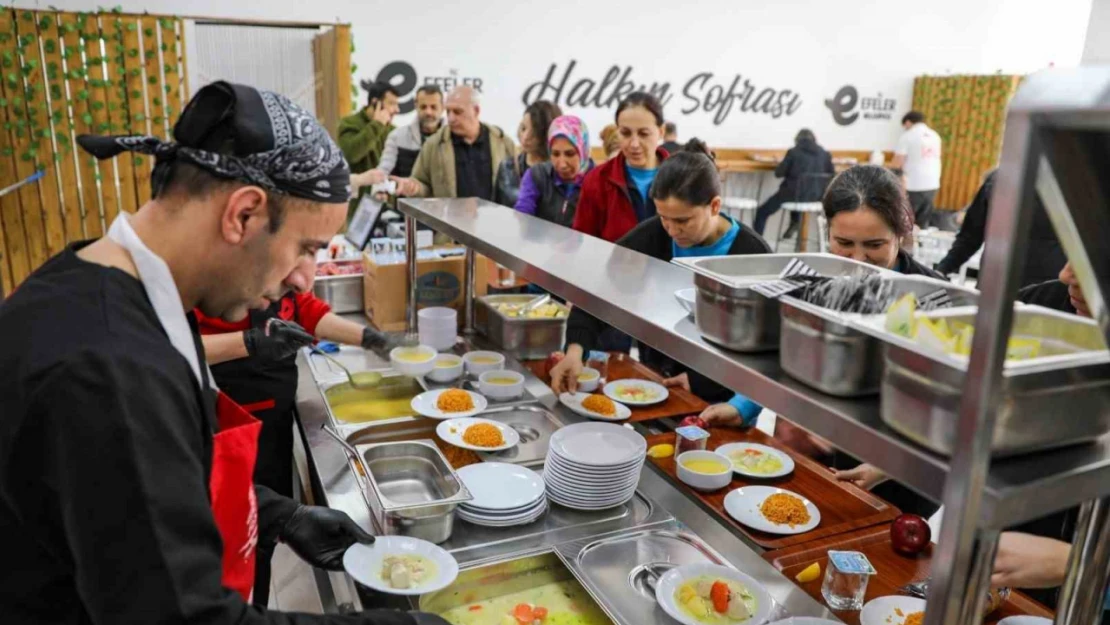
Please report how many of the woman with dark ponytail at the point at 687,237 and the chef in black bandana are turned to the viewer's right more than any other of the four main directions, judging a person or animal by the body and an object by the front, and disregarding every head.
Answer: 1

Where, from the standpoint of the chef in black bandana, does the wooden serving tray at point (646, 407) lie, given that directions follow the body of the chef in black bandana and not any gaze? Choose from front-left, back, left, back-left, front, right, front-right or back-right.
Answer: front-left

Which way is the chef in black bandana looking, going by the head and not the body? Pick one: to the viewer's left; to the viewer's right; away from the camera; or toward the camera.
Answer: to the viewer's right

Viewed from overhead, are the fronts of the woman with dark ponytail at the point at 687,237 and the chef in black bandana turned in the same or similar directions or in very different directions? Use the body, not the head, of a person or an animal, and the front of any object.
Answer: very different directions

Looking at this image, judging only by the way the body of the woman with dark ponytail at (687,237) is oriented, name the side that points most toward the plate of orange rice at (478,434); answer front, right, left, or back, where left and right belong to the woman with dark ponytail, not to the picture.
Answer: front

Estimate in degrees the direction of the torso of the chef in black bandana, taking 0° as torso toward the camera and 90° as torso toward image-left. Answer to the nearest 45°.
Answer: approximately 270°

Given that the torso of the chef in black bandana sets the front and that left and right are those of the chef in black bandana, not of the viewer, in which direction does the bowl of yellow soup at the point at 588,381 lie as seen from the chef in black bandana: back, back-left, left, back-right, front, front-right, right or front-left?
front-left

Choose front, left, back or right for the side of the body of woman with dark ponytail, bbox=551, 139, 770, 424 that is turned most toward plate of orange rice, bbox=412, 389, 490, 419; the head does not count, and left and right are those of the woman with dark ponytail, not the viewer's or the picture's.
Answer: front

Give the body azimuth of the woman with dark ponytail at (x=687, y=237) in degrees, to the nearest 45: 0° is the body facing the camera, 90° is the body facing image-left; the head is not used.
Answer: approximately 45°

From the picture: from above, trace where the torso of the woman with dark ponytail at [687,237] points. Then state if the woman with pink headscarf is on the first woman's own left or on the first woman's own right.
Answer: on the first woman's own right

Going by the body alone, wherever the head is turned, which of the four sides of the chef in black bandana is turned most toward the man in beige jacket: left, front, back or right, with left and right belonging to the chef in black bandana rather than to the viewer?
left

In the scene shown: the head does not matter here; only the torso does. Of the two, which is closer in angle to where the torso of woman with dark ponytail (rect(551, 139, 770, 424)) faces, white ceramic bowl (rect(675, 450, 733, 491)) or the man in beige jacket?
the white ceramic bowl

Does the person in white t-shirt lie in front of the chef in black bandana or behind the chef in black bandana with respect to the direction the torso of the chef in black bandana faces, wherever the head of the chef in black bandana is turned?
in front
